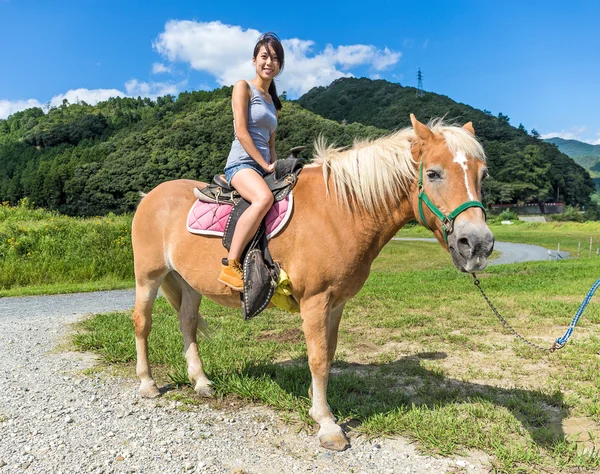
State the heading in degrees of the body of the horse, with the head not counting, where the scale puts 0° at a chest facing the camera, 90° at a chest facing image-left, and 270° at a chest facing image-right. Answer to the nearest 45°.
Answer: approximately 315°

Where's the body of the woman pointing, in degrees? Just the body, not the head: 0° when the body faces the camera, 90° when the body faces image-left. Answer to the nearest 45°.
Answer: approximately 315°
